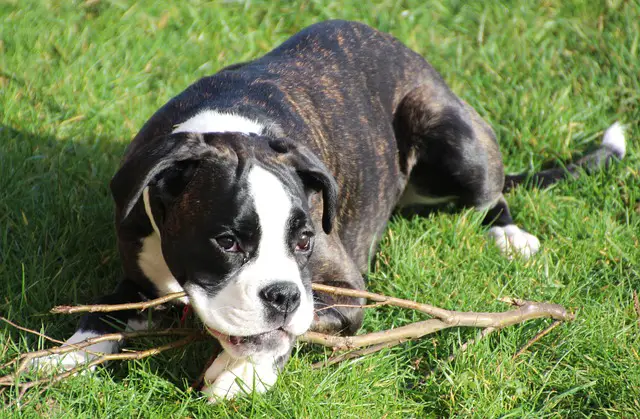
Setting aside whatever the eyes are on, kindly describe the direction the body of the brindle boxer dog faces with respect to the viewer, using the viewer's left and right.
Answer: facing the viewer and to the left of the viewer

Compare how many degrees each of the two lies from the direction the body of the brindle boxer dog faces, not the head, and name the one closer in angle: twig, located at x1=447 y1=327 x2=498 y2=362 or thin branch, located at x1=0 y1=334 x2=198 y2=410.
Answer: the thin branch

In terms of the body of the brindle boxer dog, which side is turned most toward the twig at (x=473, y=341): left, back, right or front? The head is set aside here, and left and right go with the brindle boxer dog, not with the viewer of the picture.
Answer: left

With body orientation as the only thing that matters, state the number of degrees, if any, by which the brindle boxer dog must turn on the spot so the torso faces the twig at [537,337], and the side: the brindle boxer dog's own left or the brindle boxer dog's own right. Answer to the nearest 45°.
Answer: approximately 135° to the brindle boxer dog's own left
